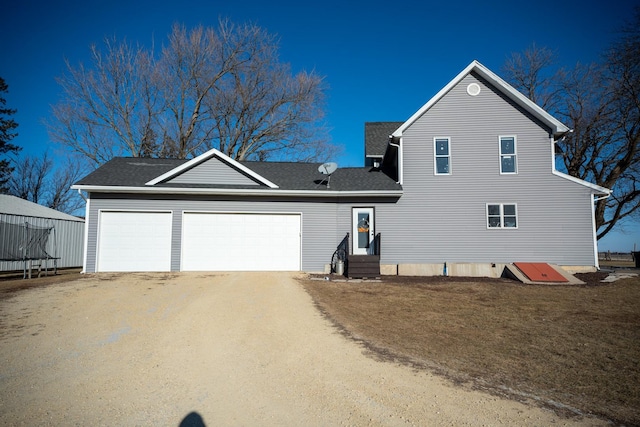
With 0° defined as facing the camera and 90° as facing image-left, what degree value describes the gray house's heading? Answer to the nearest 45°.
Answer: approximately 0°

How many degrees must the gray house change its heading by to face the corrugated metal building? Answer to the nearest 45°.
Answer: approximately 90° to its right
